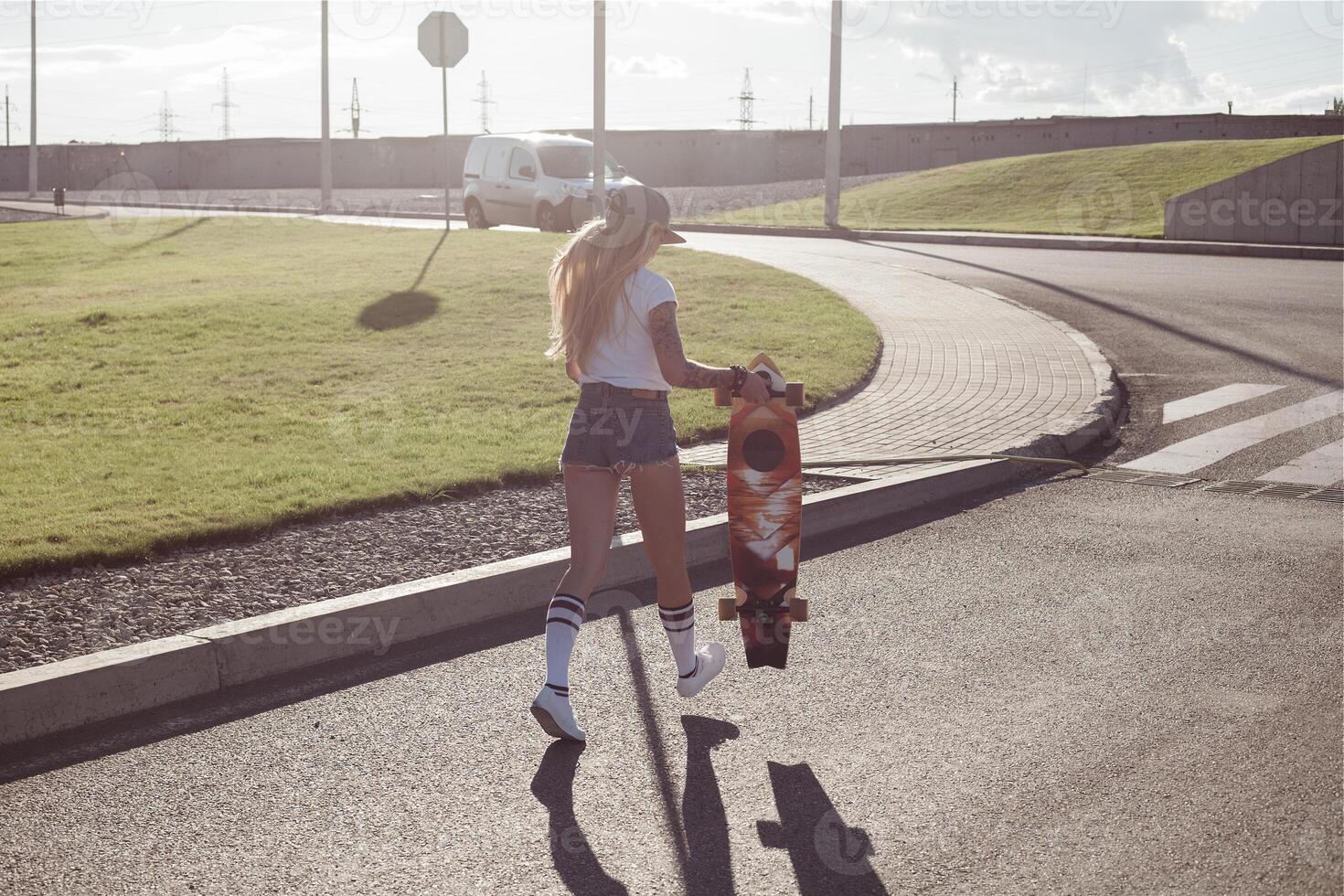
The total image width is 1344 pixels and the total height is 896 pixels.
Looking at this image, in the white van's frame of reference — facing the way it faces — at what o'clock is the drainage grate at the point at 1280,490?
The drainage grate is roughly at 1 o'clock from the white van.

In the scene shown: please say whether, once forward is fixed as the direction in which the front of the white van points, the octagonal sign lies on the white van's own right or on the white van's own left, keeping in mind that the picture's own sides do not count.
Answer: on the white van's own right

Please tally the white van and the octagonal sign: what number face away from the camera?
1

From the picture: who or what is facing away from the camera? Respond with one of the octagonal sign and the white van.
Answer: the octagonal sign

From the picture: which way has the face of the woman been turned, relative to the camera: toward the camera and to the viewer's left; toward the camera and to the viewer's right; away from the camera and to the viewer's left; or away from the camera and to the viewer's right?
away from the camera and to the viewer's right

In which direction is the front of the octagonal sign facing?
away from the camera

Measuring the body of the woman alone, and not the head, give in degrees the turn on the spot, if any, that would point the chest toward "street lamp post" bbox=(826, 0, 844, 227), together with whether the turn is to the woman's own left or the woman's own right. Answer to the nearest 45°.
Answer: approximately 45° to the woman's own left

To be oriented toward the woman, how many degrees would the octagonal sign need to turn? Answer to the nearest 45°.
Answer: approximately 180°

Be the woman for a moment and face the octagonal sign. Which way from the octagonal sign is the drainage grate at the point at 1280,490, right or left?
right

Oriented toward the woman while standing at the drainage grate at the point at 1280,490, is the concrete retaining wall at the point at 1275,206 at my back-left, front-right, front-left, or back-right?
back-right

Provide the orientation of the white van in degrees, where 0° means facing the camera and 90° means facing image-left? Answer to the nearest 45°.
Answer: approximately 315°

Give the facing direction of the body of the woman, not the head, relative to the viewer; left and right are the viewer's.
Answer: facing away from the viewer and to the right of the viewer

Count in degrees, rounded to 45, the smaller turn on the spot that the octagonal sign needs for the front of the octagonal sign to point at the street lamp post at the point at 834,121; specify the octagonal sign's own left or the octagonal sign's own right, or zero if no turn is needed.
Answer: approximately 45° to the octagonal sign's own right
